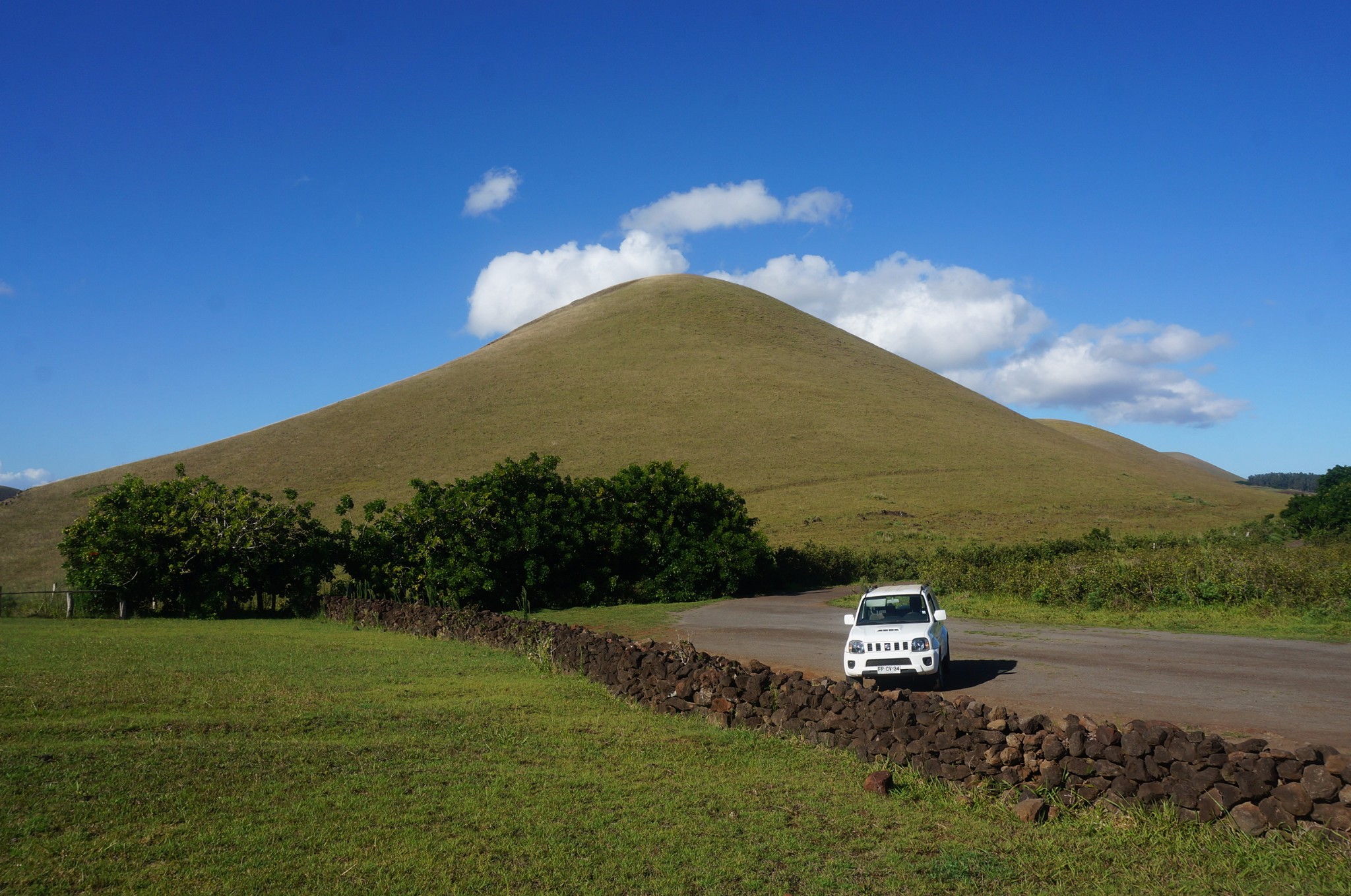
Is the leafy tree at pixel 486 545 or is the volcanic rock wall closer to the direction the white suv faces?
the volcanic rock wall

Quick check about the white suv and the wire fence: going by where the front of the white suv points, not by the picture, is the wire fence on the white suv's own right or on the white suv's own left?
on the white suv's own right

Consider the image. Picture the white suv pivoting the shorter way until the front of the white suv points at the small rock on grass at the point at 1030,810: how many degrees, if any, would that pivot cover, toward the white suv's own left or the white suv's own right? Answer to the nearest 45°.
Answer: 0° — it already faces it

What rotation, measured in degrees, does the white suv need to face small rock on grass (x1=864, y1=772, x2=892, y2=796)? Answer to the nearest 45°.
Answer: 0° — it already faces it

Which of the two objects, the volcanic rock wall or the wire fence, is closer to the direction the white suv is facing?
the volcanic rock wall

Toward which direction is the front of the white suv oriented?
toward the camera

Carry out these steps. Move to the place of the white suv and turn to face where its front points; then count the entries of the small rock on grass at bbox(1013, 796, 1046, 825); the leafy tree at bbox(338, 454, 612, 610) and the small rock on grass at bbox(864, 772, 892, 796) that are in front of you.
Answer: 2

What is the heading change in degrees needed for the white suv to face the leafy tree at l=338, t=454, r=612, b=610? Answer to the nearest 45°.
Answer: approximately 135° to its right

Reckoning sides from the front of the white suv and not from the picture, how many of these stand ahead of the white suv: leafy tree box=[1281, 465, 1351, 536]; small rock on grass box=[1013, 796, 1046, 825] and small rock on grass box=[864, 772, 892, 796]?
2

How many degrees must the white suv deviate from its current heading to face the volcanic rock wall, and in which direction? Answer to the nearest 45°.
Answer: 0° — it already faces it

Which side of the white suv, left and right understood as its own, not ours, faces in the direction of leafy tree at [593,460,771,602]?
back

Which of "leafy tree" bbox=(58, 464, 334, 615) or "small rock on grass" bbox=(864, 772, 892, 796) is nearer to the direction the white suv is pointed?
the small rock on grass

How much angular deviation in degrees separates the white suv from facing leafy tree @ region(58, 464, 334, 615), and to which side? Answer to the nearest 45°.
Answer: approximately 135° to its right
